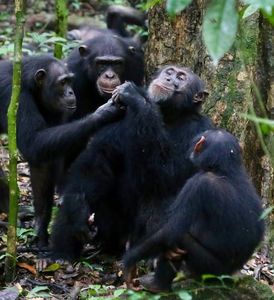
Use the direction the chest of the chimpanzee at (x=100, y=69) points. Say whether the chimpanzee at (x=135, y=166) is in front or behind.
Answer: in front

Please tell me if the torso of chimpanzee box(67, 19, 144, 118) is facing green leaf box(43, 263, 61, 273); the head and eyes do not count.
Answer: yes

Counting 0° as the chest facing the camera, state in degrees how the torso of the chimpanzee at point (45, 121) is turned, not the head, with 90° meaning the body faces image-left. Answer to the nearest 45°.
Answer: approximately 270°

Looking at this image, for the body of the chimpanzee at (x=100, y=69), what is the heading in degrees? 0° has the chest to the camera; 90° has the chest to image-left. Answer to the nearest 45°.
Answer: approximately 0°

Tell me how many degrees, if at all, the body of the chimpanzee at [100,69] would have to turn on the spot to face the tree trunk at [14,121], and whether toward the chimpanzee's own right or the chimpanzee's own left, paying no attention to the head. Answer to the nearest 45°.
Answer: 0° — it already faces it

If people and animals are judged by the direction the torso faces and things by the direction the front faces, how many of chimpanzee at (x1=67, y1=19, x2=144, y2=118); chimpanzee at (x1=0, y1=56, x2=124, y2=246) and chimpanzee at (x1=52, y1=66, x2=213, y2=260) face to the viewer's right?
1

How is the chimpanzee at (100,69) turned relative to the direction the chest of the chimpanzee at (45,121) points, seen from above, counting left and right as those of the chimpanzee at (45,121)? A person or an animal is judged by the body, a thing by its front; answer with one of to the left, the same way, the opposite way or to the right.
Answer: to the right
